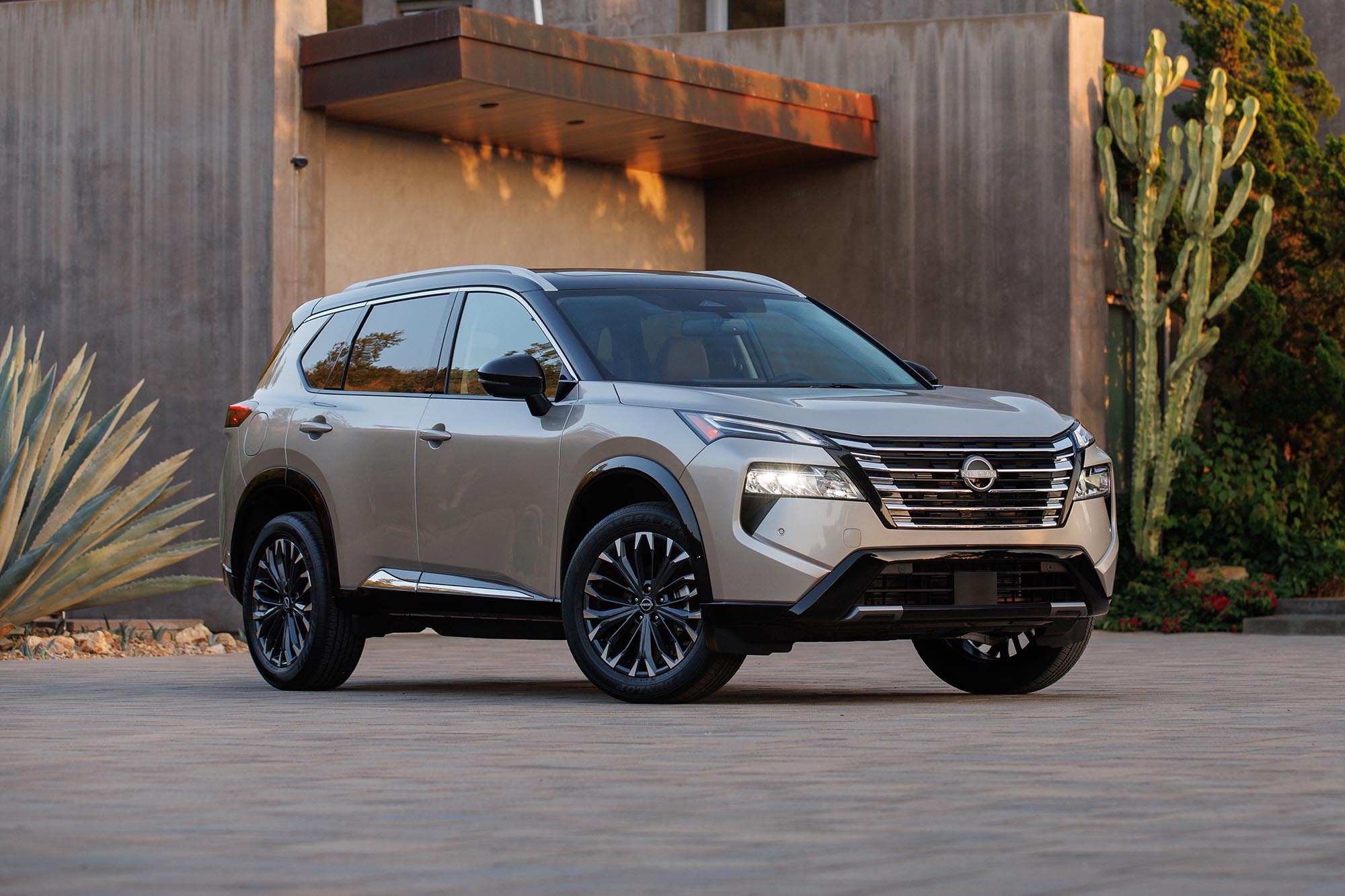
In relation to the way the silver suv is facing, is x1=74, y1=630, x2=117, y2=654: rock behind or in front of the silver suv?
behind

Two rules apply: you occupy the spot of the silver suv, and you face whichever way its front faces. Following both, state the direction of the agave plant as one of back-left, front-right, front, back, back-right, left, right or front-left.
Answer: back

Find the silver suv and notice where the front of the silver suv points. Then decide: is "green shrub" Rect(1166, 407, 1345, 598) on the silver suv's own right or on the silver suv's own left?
on the silver suv's own left

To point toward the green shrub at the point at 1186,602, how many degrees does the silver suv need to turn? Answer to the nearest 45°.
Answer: approximately 90° to its left

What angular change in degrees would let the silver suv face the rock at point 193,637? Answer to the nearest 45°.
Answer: approximately 180°

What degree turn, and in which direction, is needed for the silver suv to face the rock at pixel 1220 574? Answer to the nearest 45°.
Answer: approximately 90° to its left

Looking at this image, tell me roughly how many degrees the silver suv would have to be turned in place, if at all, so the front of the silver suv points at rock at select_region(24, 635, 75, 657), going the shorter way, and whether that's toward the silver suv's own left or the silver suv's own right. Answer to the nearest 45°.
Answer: approximately 180°

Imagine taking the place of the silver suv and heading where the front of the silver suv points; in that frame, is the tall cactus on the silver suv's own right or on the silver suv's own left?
on the silver suv's own left

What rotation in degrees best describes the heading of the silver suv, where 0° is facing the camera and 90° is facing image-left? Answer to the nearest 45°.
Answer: approximately 315°
